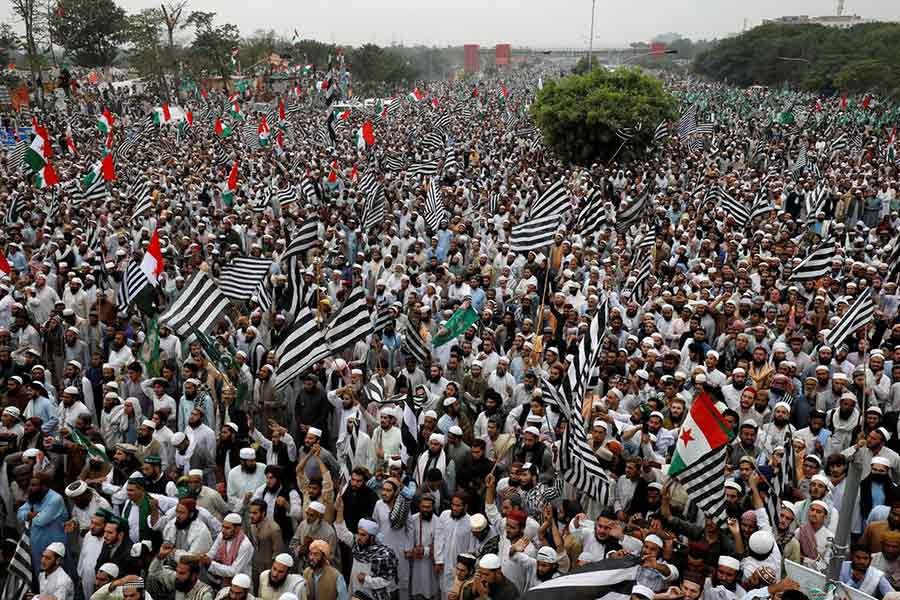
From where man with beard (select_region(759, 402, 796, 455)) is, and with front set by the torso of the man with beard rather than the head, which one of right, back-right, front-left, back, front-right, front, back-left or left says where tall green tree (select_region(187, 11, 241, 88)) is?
back-right

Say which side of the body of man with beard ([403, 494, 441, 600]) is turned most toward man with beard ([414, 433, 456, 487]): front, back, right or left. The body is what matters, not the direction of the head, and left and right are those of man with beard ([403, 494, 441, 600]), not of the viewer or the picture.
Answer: back

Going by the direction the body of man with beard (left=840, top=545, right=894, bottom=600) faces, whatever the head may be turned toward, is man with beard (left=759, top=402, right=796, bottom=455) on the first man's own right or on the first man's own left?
on the first man's own right

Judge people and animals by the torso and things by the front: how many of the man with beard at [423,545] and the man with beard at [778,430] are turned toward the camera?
2

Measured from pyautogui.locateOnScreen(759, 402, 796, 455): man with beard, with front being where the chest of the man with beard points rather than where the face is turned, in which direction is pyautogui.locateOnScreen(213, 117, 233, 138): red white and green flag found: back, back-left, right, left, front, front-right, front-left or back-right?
back-right

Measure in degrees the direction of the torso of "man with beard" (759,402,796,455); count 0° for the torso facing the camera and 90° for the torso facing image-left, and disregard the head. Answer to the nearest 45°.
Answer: approximately 0°

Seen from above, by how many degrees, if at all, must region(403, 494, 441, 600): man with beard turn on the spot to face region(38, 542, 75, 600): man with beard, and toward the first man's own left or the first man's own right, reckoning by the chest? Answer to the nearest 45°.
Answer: approximately 90° to the first man's own right

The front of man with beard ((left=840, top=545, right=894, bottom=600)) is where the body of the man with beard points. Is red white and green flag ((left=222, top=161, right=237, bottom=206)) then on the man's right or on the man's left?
on the man's right
